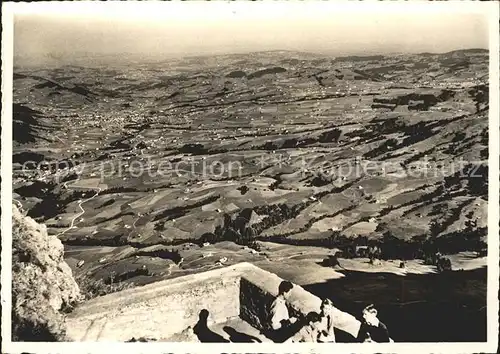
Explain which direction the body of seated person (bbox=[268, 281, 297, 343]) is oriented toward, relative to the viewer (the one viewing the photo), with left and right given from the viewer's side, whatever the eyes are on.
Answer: facing to the right of the viewer
